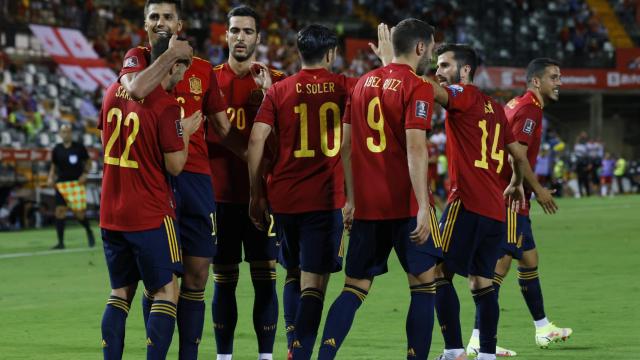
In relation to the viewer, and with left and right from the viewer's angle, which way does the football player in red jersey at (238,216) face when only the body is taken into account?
facing the viewer

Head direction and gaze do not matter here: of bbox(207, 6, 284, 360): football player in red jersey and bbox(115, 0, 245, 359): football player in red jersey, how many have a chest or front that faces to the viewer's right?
0

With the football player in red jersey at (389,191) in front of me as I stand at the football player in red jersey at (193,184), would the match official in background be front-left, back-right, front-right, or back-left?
back-left

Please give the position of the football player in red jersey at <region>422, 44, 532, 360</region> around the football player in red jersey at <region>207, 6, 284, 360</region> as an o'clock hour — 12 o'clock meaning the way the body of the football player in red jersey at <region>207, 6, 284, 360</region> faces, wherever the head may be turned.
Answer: the football player in red jersey at <region>422, 44, 532, 360</region> is roughly at 9 o'clock from the football player in red jersey at <region>207, 6, 284, 360</region>.

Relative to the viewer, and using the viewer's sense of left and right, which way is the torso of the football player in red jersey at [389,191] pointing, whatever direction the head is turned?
facing away from the viewer and to the right of the viewer

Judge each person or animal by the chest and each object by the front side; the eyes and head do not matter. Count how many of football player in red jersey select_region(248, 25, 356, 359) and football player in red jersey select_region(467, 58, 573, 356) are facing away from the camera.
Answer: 1

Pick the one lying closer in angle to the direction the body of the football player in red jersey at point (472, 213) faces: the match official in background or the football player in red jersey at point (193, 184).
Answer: the match official in background

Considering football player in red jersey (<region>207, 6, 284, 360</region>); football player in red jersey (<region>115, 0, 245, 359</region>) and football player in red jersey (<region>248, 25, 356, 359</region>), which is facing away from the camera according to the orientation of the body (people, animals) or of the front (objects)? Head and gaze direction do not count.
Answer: football player in red jersey (<region>248, 25, 356, 359</region>)

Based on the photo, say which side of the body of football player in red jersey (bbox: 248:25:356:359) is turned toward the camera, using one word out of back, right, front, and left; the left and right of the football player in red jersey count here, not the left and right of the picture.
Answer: back

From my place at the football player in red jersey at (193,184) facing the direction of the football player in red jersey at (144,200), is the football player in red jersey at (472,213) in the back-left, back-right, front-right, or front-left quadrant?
back-left
